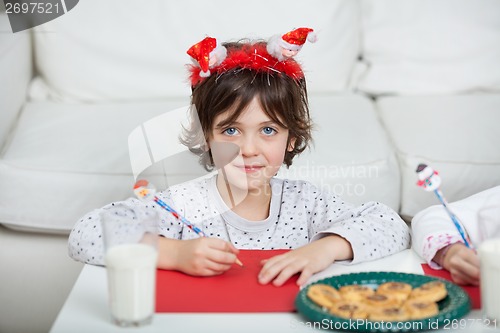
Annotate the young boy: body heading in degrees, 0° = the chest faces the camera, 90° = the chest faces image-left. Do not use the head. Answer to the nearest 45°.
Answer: approximately 0°

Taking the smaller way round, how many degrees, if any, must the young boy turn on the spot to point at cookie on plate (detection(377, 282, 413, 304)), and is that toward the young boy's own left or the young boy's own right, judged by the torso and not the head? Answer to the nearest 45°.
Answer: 0° — they already face it

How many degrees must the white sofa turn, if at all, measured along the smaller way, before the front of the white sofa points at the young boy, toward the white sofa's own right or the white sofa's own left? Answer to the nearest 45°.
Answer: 0° — it already faces them

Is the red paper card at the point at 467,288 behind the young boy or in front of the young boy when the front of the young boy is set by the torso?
in front

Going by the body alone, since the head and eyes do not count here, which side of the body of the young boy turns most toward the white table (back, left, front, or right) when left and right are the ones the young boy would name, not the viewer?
front

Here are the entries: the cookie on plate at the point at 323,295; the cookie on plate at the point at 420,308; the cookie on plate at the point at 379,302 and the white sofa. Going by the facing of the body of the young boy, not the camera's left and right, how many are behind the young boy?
1

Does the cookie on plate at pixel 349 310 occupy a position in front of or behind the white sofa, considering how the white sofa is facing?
in front

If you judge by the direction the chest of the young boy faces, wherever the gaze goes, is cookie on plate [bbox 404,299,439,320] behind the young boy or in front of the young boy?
in front

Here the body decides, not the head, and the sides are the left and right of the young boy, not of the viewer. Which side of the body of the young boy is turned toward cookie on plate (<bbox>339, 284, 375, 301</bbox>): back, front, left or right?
front

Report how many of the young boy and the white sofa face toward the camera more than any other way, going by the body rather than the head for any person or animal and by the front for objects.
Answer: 2

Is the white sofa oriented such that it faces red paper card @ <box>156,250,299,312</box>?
yes
